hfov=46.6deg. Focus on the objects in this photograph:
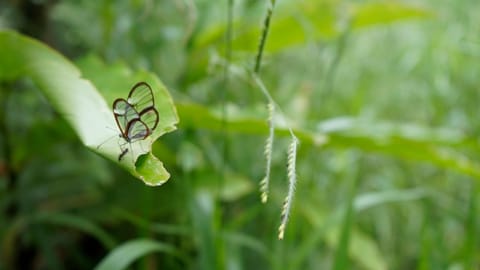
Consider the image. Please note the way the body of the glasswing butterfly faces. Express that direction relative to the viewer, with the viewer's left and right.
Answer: facing to the left of the viewer
